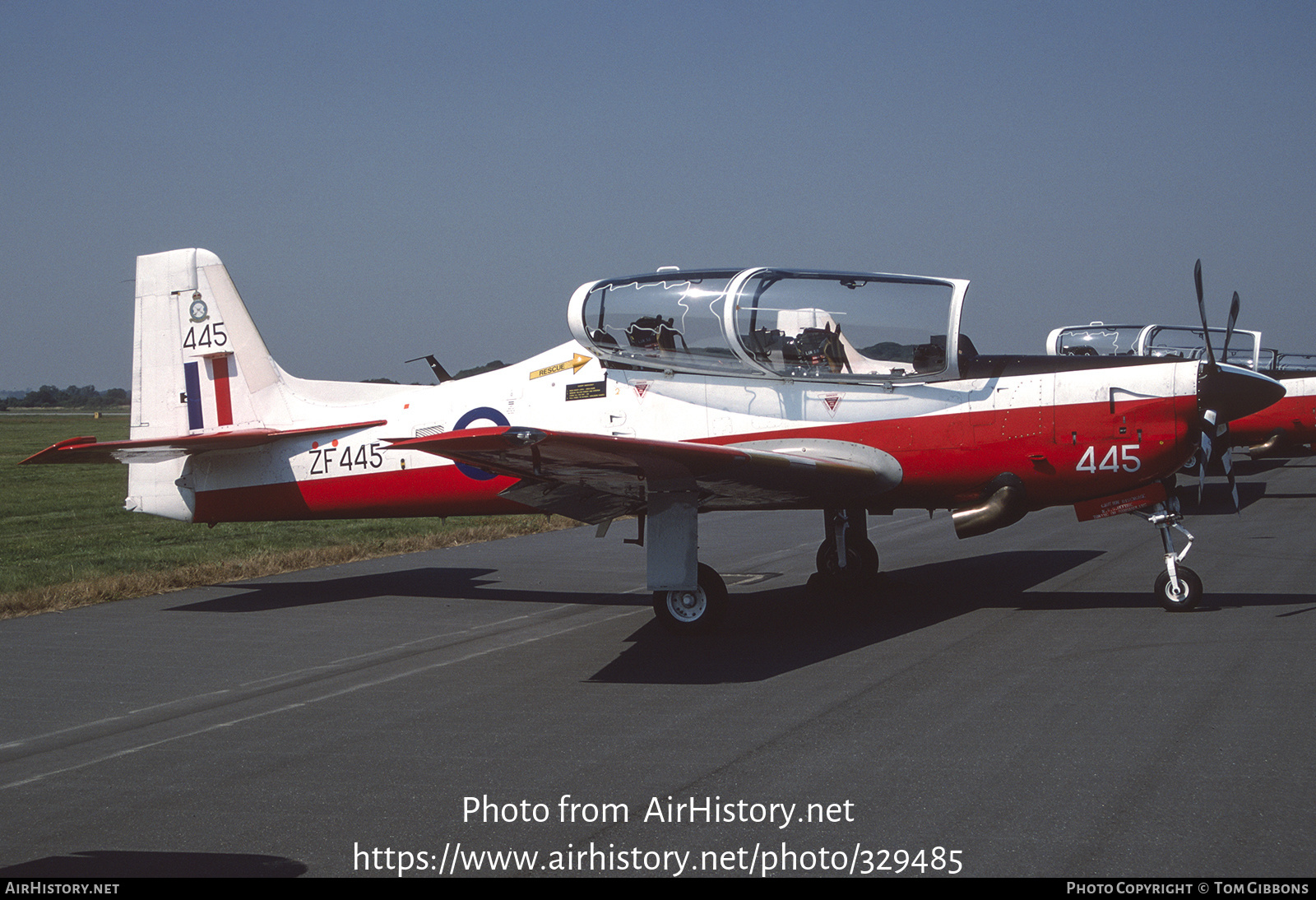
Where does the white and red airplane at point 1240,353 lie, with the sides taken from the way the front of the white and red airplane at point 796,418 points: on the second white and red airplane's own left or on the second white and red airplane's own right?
on the second white and red airplane's own left

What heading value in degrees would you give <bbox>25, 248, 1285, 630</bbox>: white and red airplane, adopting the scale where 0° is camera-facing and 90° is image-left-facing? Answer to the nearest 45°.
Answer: approximately 270°

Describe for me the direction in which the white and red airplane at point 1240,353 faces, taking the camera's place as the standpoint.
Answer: facing to the right of the viewer

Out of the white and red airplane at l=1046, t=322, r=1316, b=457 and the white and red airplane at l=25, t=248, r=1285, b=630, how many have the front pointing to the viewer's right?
2

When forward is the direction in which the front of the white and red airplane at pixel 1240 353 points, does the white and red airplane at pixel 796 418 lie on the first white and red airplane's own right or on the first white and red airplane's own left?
on the first white and red airplane's own right
